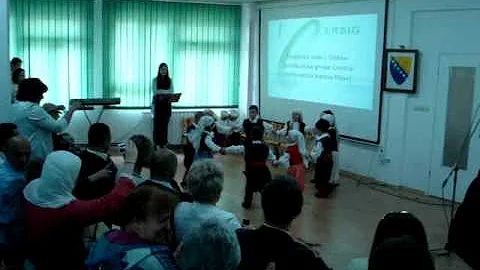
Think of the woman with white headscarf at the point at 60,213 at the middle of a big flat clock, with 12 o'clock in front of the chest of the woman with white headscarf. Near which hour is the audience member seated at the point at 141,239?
The audience member seated is roughly at 4 o'clock from the woman with white headscarf.

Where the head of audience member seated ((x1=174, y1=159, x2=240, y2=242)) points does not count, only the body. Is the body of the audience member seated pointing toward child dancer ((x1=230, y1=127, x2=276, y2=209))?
yes

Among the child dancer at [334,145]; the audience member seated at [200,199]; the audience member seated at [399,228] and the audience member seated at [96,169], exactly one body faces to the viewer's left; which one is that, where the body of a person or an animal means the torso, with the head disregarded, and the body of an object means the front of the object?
the child dancer

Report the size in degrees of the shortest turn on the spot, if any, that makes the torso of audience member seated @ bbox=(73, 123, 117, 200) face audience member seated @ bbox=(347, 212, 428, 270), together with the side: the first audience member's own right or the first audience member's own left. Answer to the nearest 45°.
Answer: approximately 90° to the first audience member's own right

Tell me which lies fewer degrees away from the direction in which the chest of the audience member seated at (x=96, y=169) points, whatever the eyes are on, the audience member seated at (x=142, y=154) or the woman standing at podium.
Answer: the woman standing at podium

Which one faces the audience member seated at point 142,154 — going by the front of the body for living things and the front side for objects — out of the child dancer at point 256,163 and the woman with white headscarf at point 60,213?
the woman with white headscarf

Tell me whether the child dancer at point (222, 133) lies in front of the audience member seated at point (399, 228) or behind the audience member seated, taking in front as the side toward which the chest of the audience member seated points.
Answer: in front

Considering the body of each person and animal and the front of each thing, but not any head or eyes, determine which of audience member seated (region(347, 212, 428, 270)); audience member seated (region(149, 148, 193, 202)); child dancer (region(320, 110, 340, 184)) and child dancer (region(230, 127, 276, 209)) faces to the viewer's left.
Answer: child dancer (region(320, 110, 340, 184))

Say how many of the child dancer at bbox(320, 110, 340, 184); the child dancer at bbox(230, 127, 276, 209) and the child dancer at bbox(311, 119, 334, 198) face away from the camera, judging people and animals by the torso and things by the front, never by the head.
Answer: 1

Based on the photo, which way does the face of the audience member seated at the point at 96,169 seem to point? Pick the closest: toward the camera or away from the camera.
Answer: away from the camera

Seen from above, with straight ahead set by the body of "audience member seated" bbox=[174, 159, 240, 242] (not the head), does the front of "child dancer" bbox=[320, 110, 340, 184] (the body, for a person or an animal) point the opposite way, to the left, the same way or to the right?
to the left

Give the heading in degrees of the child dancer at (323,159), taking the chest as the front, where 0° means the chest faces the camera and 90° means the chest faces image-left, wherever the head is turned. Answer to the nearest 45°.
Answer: approximately 90°

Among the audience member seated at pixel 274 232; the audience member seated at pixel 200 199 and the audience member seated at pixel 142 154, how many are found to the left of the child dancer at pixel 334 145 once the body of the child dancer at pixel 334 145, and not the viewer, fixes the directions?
3

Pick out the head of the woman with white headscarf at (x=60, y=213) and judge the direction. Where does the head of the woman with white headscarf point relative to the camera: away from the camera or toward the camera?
away from the camera

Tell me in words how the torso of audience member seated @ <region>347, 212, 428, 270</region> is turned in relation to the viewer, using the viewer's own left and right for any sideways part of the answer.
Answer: facing away from the viewer

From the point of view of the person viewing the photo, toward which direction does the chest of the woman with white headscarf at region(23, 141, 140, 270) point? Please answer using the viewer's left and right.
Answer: facing away from the viewer and to the right of the viewer

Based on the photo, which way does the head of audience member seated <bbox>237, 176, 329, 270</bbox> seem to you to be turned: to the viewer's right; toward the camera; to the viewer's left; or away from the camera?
away from the camera

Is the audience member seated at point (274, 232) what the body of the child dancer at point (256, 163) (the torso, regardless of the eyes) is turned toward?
no

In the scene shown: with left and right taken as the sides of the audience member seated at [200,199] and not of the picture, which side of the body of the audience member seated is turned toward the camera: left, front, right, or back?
back

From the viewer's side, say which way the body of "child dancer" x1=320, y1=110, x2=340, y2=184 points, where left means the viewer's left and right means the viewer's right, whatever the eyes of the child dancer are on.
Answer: facing to the left of the viewer

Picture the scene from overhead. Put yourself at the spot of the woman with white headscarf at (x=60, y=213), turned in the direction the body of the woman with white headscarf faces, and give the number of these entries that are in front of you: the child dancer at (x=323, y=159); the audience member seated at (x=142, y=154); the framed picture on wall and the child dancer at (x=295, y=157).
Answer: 4
